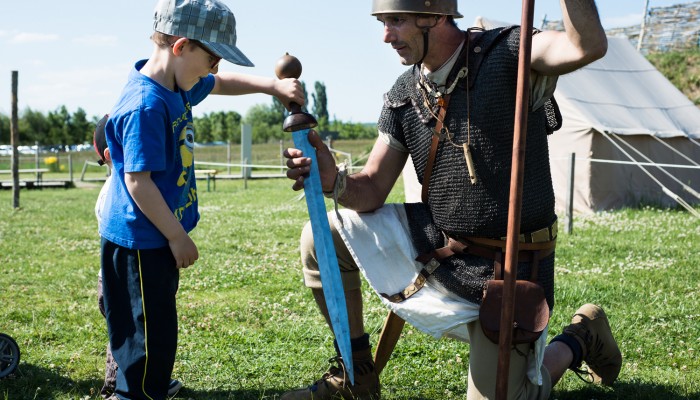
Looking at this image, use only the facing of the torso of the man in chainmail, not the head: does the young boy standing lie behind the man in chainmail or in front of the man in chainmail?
in front

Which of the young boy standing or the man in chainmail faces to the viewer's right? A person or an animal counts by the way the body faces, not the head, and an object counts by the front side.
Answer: the young boy standing

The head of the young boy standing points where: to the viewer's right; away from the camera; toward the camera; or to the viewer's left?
to the viewer's right

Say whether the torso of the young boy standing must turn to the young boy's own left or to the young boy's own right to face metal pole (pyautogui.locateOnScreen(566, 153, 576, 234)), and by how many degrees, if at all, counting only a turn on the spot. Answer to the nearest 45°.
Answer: approximately 45° to the young boy's own left

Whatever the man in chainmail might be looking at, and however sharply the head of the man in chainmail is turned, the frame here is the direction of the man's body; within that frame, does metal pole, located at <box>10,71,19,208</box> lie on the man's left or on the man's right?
on the man's right

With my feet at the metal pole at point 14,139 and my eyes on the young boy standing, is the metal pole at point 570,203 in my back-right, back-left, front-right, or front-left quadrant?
front-left

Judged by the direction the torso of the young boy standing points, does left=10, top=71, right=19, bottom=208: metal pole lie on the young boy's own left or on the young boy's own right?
on the young boy's own left

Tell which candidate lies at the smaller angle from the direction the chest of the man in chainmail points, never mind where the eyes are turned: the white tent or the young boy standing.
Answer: the young boy standing

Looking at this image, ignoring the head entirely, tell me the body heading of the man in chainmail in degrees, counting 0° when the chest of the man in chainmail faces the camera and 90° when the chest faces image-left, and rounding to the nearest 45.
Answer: approximately 45°
